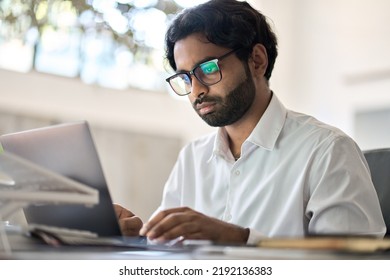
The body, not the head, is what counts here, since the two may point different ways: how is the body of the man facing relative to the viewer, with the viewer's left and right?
facing the viewer and to the left of the viewer

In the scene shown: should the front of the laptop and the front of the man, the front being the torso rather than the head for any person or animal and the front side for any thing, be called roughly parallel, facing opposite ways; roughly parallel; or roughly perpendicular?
roughly parallel, facing opposite ways

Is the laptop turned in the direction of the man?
yes

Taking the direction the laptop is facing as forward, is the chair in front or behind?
in front

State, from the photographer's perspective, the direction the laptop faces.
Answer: facing away from the viewer and to the right of the viewer

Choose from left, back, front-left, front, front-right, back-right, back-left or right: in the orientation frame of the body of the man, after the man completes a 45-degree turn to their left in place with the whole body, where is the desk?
front

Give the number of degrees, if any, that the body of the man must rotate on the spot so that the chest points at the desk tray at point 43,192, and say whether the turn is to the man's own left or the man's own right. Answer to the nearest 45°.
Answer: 0° — they already face it
